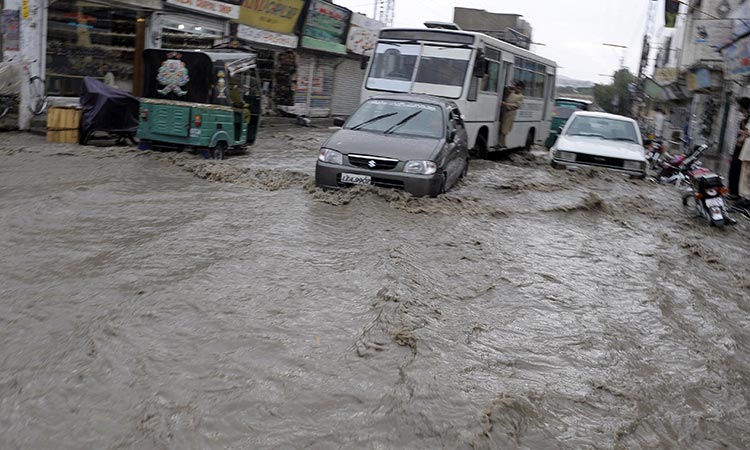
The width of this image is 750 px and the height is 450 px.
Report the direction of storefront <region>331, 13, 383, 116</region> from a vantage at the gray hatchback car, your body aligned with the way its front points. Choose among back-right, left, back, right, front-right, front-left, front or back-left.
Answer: back-right

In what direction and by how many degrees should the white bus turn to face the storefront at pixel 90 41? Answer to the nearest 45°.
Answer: approximately 45° to its right

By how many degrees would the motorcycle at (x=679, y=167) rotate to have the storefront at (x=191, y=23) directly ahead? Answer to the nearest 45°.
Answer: approximately 45° to its right

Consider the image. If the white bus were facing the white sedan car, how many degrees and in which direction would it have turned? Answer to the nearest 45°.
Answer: approximately 135° to its left

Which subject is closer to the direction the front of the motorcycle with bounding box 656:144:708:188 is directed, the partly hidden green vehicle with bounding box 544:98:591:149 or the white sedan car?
the white sedan car

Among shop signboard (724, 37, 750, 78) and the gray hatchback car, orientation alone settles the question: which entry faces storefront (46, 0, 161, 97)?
the shop signboard

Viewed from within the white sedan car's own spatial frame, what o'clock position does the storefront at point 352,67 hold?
The storefront is roughly at 5 o'clock from the white sedan car.

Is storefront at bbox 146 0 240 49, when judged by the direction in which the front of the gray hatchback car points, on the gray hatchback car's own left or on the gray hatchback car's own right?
on the gray hatchback car's own right

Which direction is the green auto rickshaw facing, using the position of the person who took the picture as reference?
facing away from the viewer and to the right of the viewer
